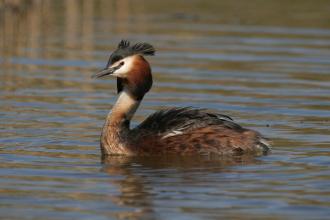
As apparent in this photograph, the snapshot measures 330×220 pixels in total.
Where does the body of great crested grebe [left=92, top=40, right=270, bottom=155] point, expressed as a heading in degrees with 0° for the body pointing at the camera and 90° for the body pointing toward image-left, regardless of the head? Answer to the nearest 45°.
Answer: approximately 90°
